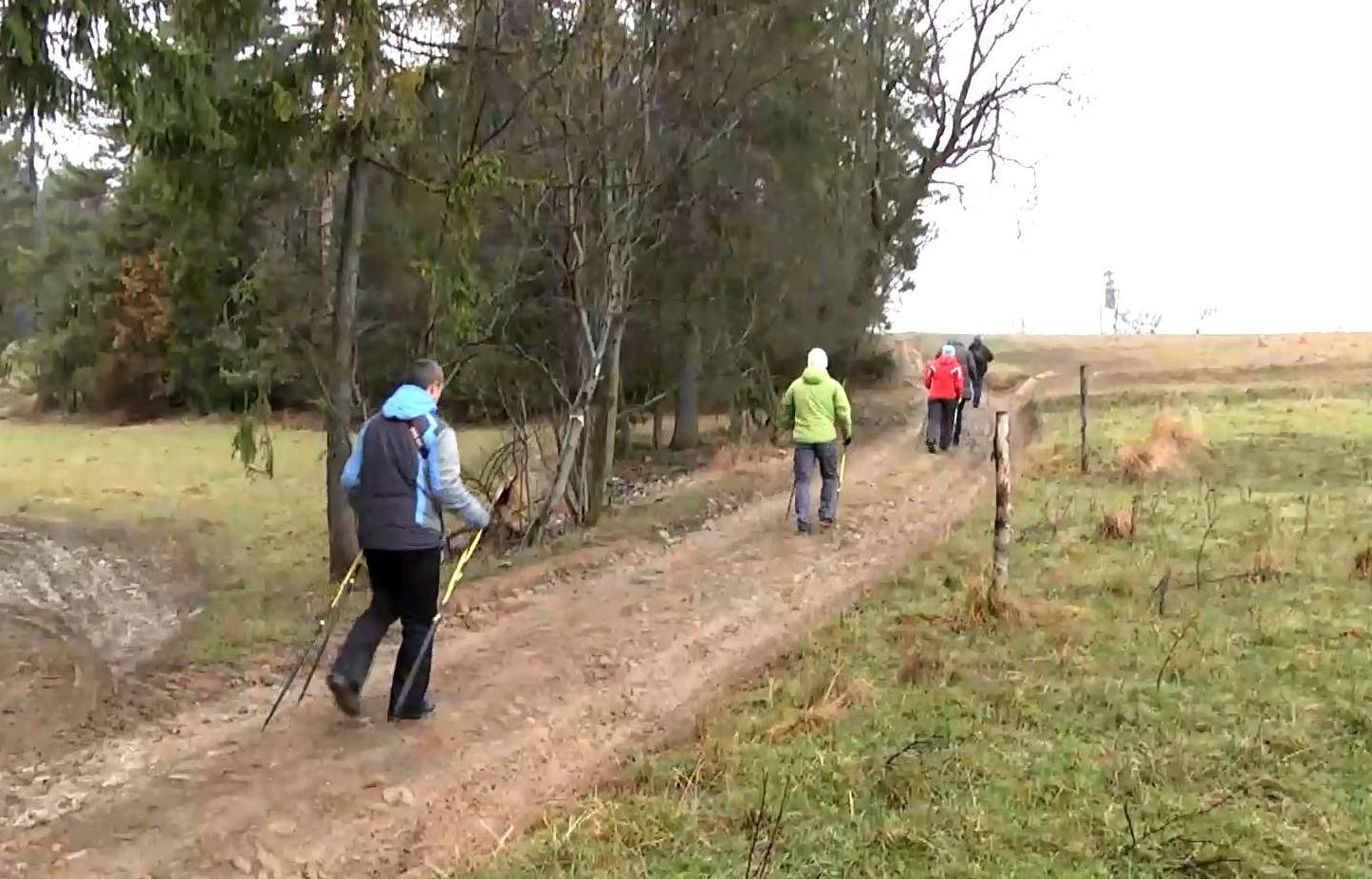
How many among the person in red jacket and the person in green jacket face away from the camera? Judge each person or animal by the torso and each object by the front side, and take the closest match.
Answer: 2

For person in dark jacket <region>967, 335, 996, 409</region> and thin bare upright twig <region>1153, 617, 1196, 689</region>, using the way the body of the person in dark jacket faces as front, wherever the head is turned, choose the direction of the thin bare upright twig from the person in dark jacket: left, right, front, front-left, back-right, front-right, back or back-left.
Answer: back

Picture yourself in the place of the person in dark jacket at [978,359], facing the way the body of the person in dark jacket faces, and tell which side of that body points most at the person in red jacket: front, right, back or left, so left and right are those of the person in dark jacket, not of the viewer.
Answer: back

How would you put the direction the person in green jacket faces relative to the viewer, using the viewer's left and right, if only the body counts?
facing away from the viewer

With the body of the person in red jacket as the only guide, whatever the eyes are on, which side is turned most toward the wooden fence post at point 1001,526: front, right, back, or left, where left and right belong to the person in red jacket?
back

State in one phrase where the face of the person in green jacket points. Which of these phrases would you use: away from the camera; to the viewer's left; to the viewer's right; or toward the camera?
away from the camera

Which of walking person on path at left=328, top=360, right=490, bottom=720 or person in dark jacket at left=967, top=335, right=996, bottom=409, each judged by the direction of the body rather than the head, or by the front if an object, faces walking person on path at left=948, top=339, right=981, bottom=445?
walking person on path at left=328, top=360, right=490, bottom=720

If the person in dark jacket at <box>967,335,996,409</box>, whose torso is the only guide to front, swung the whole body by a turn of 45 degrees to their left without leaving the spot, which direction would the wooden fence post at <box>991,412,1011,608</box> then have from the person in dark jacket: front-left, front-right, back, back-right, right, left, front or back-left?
back-left

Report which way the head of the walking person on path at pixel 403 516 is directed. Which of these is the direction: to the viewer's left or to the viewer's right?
to the viewer's right

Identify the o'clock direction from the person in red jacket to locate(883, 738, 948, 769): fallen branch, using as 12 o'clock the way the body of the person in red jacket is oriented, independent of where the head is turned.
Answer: The fallen branch is roughly at 6 o'clock from the person in red jacket.

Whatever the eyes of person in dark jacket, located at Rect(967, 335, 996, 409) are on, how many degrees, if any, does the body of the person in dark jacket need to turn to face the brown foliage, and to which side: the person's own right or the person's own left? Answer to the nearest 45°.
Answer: approximately 90° to the person's own left

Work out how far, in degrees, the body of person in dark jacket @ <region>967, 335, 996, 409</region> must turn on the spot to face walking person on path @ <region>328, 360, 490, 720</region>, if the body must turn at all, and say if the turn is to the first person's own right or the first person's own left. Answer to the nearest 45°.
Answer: approximately 180°

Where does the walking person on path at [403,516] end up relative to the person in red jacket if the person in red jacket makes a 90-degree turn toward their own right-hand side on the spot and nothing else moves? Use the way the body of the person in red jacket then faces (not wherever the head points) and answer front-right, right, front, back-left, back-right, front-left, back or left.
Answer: right

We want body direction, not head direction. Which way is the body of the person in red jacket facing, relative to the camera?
away from the camera

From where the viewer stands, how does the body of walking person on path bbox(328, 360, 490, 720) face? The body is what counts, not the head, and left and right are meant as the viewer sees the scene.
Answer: facing away from the viewer and to the right of the viewer

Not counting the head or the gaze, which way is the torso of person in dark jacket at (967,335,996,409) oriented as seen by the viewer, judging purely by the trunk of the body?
away from the camera
